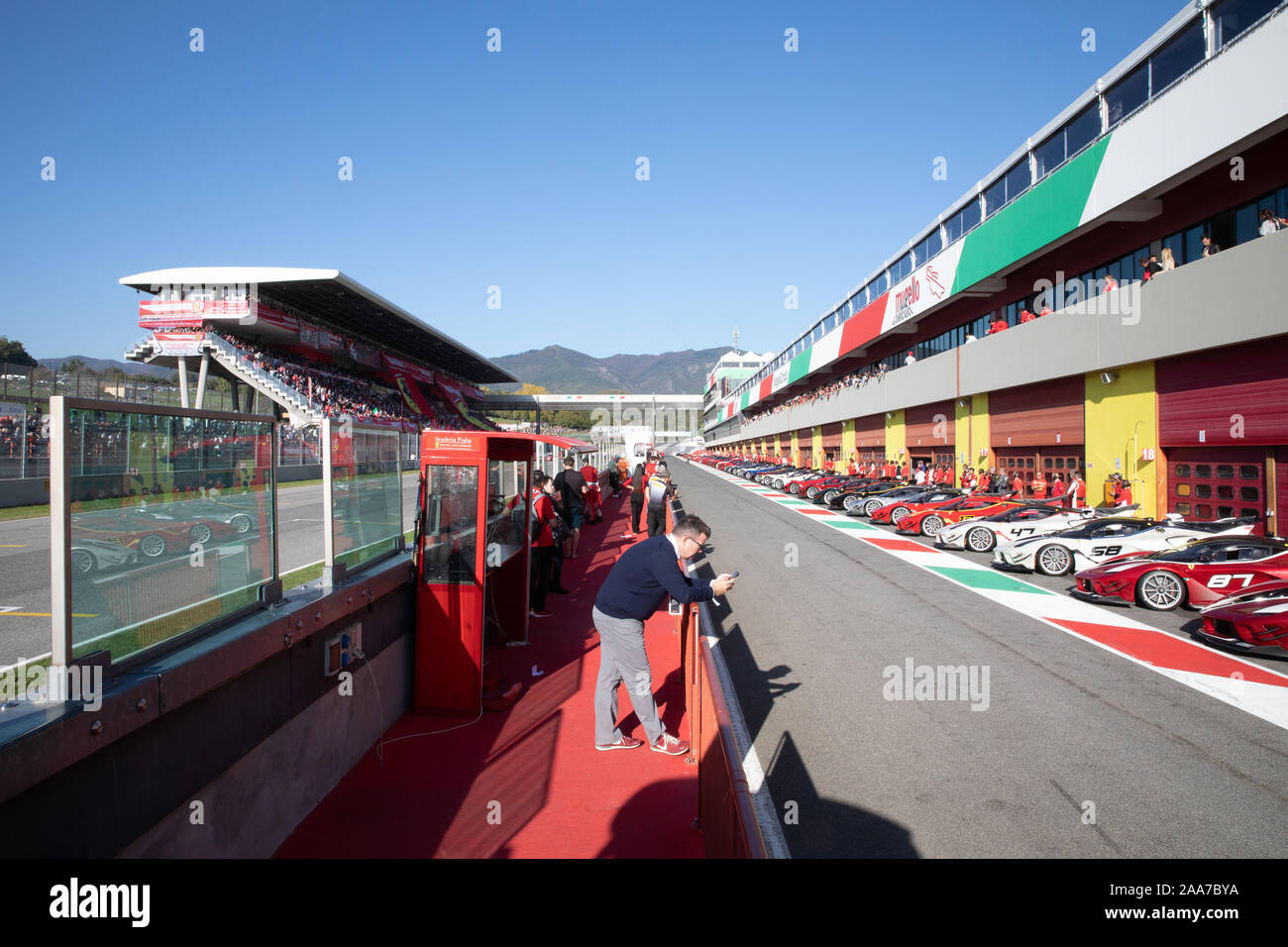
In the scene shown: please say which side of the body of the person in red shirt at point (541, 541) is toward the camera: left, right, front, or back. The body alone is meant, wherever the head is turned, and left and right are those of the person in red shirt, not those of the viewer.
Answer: right

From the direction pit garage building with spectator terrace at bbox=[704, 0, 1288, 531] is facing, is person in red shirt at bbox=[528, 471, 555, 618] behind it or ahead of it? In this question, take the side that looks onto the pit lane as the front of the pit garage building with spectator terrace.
ahead

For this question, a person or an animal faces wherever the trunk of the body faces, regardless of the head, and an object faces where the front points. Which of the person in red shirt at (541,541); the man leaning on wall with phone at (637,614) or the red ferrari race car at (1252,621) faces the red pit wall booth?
the red ferrari race car

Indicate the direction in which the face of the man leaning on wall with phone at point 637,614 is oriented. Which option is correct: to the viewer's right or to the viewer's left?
to the viewer's right

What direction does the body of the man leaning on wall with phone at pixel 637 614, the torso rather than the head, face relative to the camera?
to the viewer's right

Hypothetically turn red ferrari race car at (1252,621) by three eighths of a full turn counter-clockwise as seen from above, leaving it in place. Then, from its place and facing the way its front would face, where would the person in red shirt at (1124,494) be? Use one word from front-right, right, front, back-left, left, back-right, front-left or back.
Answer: left

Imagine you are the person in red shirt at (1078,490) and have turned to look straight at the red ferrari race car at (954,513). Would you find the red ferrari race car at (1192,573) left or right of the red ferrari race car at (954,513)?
left

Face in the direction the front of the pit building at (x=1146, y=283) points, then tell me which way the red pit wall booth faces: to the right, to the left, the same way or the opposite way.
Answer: the opposite way

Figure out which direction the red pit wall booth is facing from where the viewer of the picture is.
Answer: facing to the right of the viewer

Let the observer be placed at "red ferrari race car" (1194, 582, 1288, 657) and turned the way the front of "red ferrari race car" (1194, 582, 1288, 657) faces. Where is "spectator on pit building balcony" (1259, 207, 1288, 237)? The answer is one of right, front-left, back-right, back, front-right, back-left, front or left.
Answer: back-right

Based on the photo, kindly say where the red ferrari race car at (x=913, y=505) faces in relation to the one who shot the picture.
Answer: facing the viewer and to the left of the viewer

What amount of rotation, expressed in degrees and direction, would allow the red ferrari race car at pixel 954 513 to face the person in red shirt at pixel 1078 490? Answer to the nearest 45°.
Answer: approximately 180°
